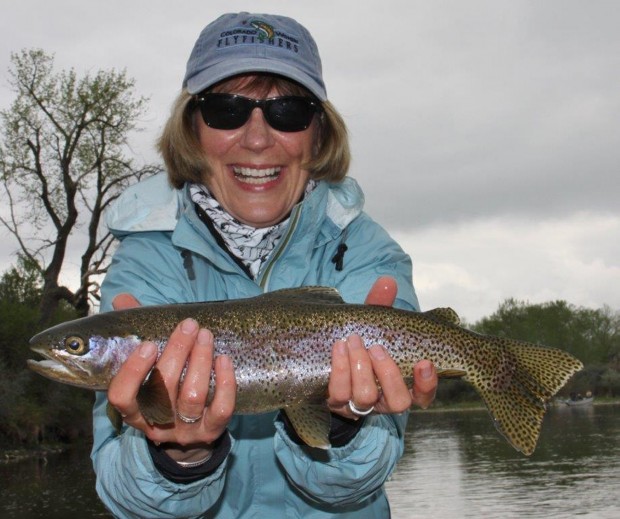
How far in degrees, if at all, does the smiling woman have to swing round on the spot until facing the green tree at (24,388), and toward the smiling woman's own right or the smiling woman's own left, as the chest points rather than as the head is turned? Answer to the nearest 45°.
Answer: approximately 180°

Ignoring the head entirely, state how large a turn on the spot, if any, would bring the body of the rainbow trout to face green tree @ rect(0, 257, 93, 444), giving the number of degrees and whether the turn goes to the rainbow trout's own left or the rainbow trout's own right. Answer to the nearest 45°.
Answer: approximately 90° to the rainbow trout's own right

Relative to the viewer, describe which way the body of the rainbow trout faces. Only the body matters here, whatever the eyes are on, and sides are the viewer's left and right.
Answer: facing to the left of the viewer

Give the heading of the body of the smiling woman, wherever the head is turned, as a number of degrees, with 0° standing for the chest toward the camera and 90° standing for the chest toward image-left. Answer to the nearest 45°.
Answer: approximately 0°
